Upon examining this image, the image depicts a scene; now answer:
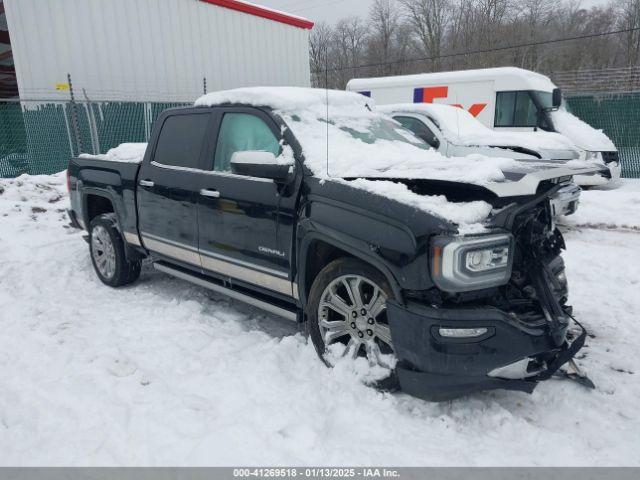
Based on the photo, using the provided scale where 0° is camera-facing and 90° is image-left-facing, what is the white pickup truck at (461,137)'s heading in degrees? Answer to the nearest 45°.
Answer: approximately 315°

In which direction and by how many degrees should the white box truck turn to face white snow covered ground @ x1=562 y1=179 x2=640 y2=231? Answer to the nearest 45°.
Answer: approximately 45° to its right

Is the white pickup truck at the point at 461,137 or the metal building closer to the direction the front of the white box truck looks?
the white pickup truck

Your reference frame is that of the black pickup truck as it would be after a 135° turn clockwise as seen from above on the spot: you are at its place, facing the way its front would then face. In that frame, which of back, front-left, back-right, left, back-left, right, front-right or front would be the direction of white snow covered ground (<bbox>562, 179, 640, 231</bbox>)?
back-right

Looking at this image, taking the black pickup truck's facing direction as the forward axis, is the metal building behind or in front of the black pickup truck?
behind

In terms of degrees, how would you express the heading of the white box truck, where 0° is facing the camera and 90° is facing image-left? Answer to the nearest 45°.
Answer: approximately 315°

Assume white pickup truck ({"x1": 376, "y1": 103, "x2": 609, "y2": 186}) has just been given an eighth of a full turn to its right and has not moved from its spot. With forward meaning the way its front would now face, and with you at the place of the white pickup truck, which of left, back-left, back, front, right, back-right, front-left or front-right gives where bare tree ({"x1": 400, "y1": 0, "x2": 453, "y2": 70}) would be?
back

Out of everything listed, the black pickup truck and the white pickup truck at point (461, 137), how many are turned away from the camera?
0

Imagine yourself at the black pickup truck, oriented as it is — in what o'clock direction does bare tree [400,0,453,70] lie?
The bare tree is roughly at 8 o'clock from the black pickup truck.
